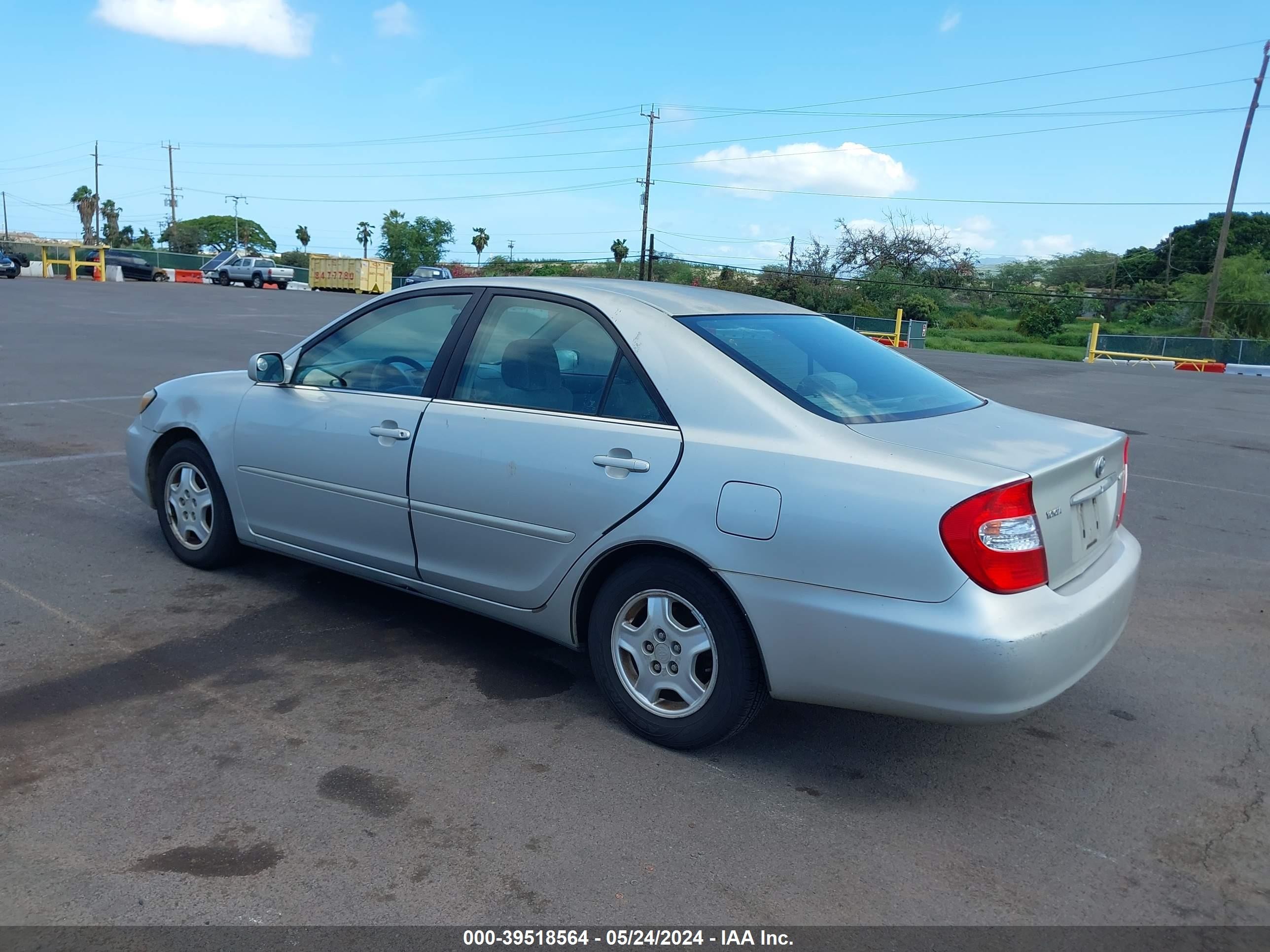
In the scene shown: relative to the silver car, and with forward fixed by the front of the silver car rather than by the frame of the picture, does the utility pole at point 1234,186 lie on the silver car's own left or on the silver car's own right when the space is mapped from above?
on the silver car's own right

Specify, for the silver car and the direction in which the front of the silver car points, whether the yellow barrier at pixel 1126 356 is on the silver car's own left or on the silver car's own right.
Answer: on the silver car's own right

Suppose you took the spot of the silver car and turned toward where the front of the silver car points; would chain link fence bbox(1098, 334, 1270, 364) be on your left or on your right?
on your right

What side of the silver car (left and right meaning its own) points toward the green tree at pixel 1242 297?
right

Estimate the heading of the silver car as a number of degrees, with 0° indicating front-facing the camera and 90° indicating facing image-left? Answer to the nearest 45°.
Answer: approximately 135°

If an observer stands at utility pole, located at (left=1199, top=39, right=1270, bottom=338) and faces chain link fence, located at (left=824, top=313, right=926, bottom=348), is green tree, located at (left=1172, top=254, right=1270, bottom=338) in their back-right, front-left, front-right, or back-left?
back-right

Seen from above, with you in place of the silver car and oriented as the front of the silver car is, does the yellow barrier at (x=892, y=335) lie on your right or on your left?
on your right

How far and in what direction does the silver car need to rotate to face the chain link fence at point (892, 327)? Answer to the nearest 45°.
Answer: approximately 45° to its right

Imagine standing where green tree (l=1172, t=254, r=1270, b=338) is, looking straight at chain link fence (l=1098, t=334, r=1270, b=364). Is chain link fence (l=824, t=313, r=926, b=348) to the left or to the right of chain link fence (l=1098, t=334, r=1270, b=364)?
right
